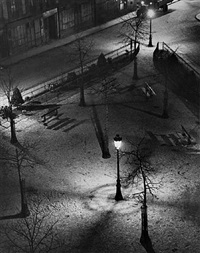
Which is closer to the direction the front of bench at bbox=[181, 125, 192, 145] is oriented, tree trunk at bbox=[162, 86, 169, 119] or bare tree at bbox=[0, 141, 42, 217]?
the bare tree

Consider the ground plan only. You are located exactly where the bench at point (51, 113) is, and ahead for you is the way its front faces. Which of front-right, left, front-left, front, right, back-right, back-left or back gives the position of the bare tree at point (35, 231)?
front-right

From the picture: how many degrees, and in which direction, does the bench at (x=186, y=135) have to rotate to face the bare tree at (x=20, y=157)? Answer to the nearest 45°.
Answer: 0° — it already faces it

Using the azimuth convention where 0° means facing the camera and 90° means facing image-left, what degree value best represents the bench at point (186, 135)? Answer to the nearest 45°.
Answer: approximately 45°

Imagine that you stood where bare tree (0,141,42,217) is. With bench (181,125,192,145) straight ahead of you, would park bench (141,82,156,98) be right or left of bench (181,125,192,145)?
left

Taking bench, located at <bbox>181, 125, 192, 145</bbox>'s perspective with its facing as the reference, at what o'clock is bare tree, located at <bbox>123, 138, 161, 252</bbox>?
The bare tree is roughly at 11 o'clock from the bench.

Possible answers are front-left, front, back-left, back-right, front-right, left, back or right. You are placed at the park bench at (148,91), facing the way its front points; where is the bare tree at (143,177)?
front-left

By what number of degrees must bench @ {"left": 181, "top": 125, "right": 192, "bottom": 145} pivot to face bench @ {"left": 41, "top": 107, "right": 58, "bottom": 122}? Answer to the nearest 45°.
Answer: approximately 45° to its right
